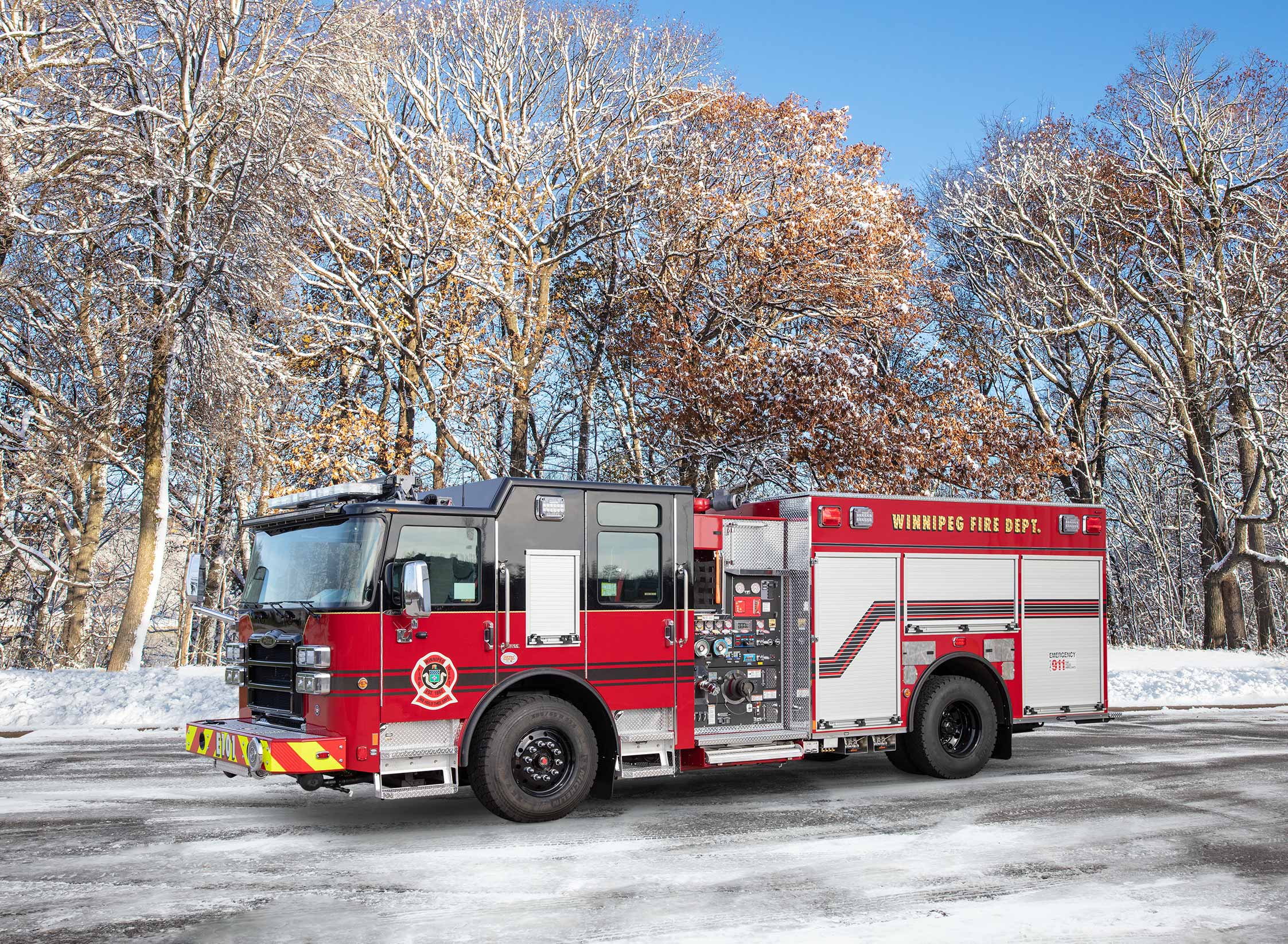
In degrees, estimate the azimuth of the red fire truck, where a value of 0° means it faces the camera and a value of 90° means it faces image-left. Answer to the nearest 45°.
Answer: approximately 45°
